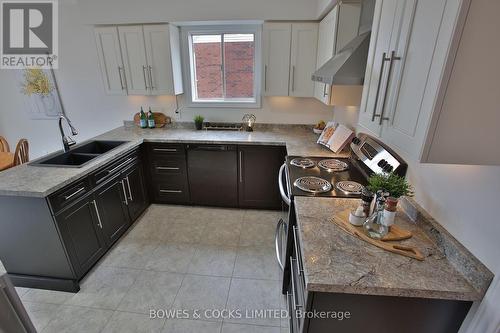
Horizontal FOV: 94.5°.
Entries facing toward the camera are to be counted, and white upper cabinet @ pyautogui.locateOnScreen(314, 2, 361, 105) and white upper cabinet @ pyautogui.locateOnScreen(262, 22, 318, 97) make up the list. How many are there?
1

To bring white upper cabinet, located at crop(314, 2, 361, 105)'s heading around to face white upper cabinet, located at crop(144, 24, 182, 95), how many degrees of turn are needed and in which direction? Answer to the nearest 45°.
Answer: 0° — it already faces it

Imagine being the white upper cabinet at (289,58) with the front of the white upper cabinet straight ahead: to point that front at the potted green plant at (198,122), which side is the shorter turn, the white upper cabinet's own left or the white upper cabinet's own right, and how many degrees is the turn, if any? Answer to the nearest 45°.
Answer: approximately 90° to the white upper cabinet's own right

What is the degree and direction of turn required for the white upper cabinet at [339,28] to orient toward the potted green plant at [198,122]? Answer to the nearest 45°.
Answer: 0° — it already faces it

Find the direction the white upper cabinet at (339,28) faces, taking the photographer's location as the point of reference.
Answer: facing to the left of the viewer

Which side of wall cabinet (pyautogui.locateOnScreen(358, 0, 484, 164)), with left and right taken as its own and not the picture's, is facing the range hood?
right

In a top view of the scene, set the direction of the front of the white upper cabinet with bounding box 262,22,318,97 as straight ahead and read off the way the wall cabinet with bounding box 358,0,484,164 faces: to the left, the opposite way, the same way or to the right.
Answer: to the right

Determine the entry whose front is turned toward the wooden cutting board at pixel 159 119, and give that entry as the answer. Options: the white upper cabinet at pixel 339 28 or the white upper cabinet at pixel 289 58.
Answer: the white upper cabinet at pixel 339 28

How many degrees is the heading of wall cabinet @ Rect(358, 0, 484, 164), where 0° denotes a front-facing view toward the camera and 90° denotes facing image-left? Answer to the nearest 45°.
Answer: approximately 45°

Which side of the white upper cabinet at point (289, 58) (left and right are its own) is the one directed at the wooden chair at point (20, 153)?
right

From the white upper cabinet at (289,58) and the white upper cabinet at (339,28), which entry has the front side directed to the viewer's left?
the white upper cabinet at (339,28)

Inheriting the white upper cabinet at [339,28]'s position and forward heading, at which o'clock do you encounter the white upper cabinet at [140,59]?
the white upper cabinet at [140,59] is roughly at 12 o'clock from the white upper cabinet at [339,28].

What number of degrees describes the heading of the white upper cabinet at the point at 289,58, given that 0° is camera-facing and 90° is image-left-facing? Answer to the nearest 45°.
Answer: approximately 0°

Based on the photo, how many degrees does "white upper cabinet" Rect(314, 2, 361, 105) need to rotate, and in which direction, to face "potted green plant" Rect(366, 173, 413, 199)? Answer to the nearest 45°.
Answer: approximately 90° to its left

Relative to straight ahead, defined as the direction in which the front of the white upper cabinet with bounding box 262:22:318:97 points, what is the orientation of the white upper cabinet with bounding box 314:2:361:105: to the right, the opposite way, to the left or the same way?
to the right
